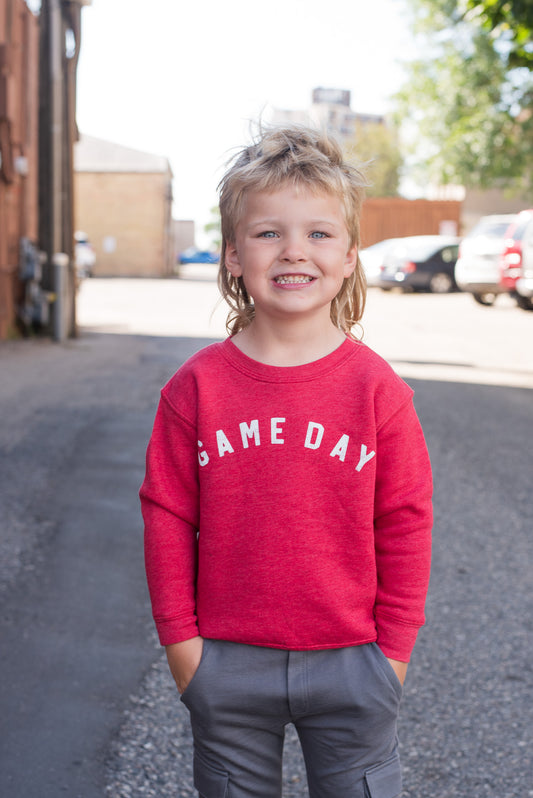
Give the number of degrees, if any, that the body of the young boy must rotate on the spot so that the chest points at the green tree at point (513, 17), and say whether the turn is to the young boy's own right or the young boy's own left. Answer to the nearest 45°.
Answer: approximately 180°

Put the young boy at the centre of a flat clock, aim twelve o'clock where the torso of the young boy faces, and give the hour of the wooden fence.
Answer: The wooden fence is roughly at 6 o'clock from the young boy.

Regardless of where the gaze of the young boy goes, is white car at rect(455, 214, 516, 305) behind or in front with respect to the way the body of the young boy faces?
behind

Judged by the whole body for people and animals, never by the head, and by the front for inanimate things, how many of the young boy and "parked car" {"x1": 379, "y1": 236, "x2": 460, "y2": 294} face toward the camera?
1

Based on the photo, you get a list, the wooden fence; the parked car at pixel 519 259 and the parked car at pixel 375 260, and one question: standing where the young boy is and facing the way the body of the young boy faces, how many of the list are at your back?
3
